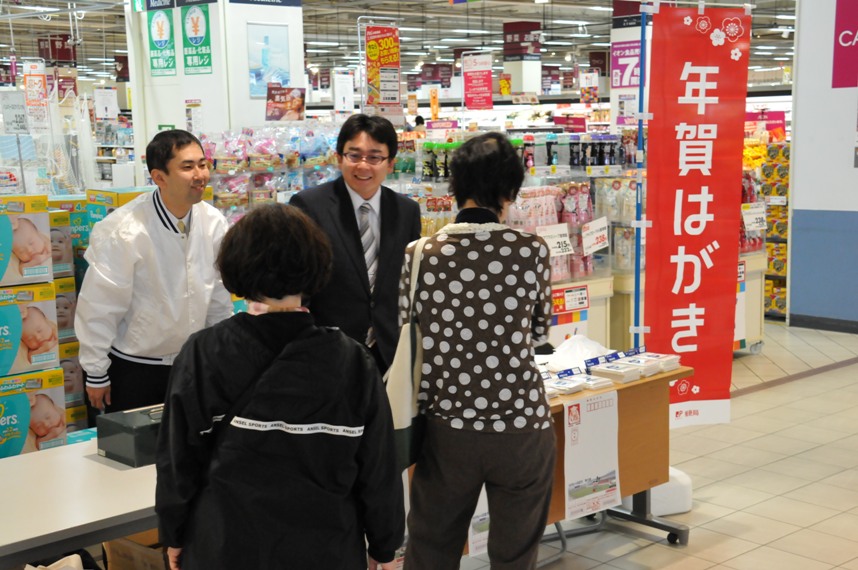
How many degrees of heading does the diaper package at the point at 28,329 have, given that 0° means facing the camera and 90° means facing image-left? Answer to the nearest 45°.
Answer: approximately 0°

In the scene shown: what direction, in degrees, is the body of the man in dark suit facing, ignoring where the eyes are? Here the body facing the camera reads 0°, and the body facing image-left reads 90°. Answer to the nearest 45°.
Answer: approximately 0°

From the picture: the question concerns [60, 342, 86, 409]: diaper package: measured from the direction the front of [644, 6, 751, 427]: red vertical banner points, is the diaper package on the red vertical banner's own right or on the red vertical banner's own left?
on the red vertical banner's own right

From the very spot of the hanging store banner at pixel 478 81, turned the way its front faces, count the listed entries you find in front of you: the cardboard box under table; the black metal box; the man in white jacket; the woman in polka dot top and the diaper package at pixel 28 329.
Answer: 5

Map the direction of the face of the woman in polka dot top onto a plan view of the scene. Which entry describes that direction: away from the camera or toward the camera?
away from the camera

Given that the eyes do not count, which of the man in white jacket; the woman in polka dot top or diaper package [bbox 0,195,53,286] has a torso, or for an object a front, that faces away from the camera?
the woman in polka dot top

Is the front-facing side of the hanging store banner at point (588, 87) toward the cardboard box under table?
yes

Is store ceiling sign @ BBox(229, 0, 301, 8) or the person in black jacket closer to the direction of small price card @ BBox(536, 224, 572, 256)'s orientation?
the person in black jacket

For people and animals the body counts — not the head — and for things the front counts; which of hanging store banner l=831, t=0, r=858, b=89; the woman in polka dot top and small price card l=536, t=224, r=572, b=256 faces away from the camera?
the woman in polka dot top

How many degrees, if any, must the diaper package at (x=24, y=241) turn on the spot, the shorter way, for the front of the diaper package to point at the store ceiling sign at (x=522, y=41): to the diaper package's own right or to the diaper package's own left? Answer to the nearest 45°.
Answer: approximately 135° to the diaper package's own left

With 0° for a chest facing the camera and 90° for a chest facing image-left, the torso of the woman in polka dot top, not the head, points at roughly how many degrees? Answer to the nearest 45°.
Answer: approximately 180°

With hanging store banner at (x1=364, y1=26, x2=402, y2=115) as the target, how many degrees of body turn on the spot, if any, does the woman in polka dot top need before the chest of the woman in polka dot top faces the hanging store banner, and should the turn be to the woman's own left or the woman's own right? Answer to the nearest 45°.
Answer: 0° — they already face it
